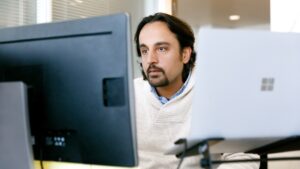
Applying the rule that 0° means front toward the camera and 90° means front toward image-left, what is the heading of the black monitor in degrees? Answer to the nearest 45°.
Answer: approximately 225°

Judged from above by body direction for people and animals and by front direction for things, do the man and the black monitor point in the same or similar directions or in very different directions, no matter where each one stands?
very different directions

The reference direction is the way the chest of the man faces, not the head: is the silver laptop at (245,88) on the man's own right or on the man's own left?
on the man's own left
